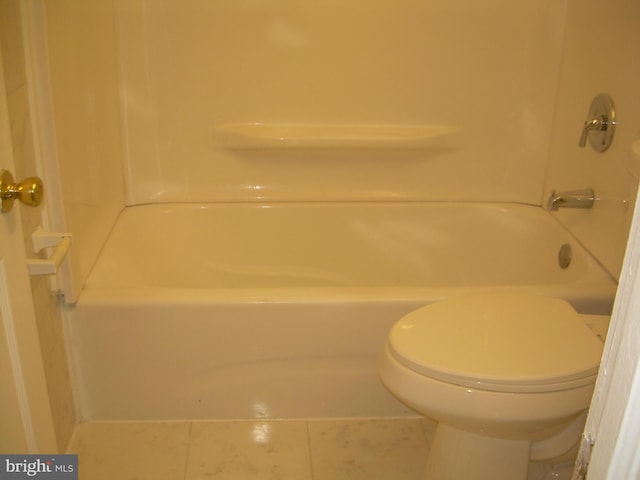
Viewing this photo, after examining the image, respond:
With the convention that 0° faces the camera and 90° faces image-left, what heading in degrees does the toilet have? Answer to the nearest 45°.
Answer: approximately 90°

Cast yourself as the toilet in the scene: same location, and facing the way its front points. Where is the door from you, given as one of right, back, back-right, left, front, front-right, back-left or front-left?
front-left

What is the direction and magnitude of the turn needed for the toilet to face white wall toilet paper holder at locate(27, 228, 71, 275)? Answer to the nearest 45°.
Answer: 0° — it already faces it
